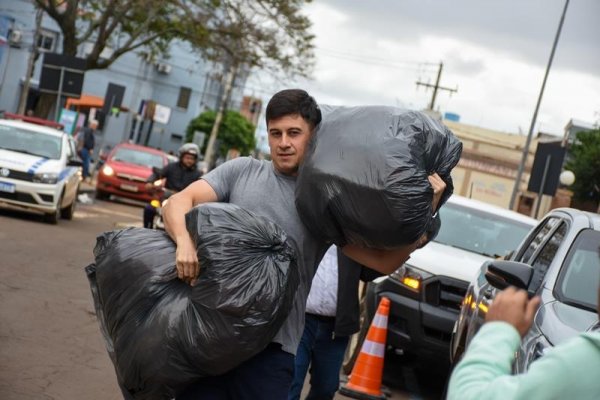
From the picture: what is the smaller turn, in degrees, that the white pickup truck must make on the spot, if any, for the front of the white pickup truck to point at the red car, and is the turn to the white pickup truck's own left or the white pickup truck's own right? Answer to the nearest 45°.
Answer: approximately 90° to the white pickup truck's own right

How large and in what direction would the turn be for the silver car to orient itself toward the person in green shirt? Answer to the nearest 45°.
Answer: approximately 45° to its right

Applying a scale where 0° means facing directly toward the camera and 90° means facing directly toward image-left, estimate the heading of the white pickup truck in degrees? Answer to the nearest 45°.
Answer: approximately 45°

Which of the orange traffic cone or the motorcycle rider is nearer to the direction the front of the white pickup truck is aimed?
the orange traffic cone

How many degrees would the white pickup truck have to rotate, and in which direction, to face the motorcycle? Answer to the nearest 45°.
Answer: approximately 90° to its right

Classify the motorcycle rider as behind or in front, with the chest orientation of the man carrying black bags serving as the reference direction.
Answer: behind

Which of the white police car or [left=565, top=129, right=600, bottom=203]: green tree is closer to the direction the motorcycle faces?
the white police car

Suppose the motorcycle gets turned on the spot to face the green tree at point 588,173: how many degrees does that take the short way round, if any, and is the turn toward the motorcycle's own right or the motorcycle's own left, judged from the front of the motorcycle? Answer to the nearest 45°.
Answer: approximately 180°

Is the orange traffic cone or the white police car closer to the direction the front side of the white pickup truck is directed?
the orange traffic cone
